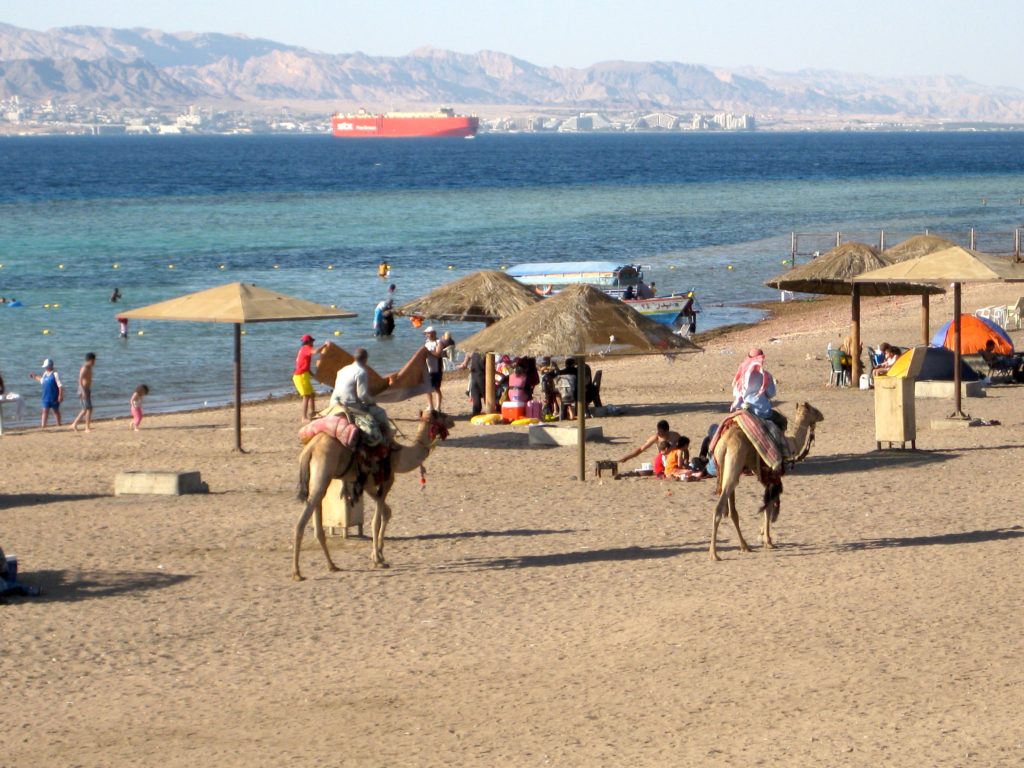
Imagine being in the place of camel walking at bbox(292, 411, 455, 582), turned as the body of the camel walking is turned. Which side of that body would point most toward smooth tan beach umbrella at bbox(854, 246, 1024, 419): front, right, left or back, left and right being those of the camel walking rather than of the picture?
front

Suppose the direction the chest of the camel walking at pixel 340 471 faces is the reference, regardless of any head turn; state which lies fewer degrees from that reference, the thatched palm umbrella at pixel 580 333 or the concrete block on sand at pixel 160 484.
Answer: the thatched palm umbrella

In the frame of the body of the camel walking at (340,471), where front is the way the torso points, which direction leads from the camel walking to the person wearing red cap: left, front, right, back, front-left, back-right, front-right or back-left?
front-left

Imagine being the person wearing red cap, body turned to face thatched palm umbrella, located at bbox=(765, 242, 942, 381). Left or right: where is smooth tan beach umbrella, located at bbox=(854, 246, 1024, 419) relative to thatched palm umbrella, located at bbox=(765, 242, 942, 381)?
right

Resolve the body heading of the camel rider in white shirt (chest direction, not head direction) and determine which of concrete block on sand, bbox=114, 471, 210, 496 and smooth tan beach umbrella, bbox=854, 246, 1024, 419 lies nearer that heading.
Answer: the smooth tan beach umbrella

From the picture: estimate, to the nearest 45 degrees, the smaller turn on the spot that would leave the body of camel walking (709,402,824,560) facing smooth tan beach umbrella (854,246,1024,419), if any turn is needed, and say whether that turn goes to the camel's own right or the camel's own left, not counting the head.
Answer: approximately 45° to the camel's own left

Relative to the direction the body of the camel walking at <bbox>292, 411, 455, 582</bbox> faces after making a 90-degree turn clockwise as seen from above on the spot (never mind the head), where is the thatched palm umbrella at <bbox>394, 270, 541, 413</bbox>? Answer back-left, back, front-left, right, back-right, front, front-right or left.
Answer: back-left

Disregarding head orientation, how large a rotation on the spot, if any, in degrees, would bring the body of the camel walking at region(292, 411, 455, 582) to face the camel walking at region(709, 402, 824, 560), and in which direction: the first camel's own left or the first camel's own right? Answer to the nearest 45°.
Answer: approximately 45° to the first camel's own right

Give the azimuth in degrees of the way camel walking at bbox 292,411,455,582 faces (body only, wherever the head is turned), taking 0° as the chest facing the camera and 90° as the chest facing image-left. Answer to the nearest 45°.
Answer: approximately 225°

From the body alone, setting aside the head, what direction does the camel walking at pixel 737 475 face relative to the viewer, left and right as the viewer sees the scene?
facing away from the viewer and to the right of the viewer

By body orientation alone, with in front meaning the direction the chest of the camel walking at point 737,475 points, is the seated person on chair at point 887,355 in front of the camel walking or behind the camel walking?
in front

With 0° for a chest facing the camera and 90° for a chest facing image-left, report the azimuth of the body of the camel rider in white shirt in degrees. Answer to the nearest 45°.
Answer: approximately 225°
